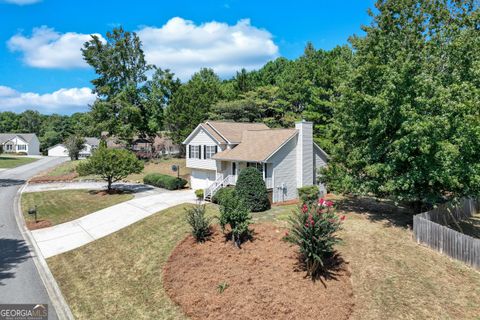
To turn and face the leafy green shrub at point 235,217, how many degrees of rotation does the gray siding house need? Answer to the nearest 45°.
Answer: approximately 45° to its left

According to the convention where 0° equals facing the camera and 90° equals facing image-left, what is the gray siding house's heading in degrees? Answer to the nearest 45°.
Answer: approximately 45°

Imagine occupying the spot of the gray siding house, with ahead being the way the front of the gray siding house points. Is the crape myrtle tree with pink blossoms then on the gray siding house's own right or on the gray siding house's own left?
on the gray siding house's own left

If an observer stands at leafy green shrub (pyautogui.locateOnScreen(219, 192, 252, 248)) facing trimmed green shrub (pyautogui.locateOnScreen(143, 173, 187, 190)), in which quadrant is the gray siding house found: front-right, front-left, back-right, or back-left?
front-right

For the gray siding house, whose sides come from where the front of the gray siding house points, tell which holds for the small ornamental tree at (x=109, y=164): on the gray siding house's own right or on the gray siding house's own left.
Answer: on the gray siding house's own right

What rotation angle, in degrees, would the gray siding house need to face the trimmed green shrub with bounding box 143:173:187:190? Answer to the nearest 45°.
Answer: approximately 90° to its right

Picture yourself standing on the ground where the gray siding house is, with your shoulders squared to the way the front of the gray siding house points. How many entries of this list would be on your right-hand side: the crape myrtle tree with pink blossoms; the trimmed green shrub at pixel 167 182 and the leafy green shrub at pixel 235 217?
1
